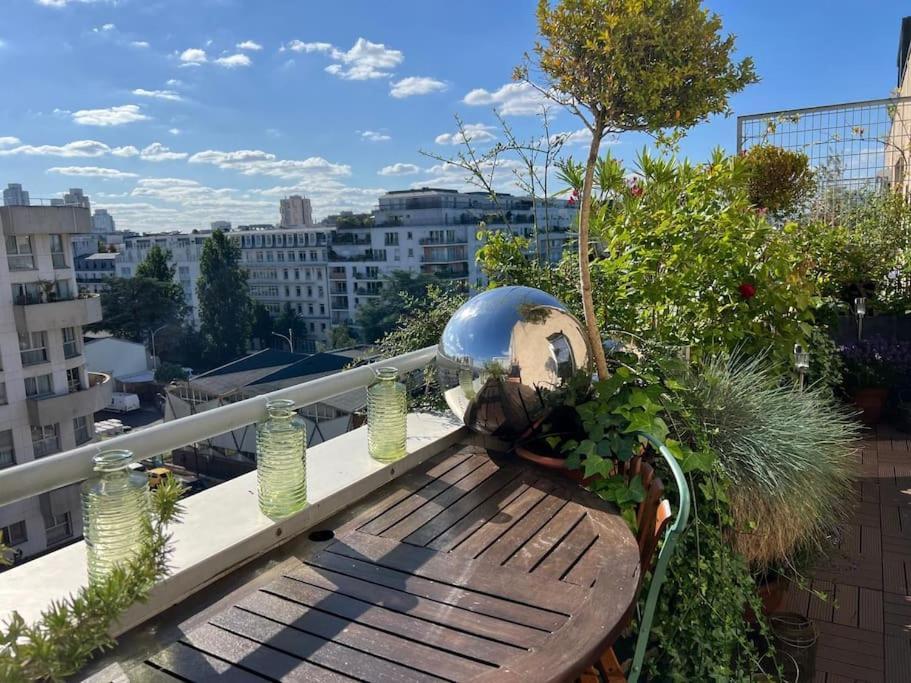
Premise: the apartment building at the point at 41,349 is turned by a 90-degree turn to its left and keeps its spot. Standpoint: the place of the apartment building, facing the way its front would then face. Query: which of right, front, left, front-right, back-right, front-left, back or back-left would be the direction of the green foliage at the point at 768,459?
back-right

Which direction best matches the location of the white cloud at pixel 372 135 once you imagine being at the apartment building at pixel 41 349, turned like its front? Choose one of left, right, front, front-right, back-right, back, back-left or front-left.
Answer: left

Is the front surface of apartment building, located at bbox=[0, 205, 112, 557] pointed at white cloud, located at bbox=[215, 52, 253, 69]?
no

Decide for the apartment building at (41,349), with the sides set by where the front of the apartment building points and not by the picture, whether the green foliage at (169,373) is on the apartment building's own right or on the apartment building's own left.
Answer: on the apartment building's own left

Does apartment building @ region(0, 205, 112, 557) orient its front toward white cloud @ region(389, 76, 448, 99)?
no

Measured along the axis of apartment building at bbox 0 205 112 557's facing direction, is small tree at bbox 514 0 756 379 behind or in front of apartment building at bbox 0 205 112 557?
in front

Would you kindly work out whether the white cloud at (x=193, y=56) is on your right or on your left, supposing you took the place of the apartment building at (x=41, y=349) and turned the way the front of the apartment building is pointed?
on your left

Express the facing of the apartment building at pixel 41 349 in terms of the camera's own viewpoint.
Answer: facing the viewer and to the right of the viewer

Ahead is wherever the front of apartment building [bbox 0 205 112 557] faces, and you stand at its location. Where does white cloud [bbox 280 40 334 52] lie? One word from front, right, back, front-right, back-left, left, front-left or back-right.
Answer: left

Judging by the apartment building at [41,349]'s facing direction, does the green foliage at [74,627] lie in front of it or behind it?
in front

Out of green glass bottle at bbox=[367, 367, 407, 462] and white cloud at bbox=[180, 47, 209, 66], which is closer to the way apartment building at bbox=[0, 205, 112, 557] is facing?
the green glass bottle

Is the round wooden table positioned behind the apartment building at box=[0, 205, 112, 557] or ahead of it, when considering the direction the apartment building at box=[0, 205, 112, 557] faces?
ahead
